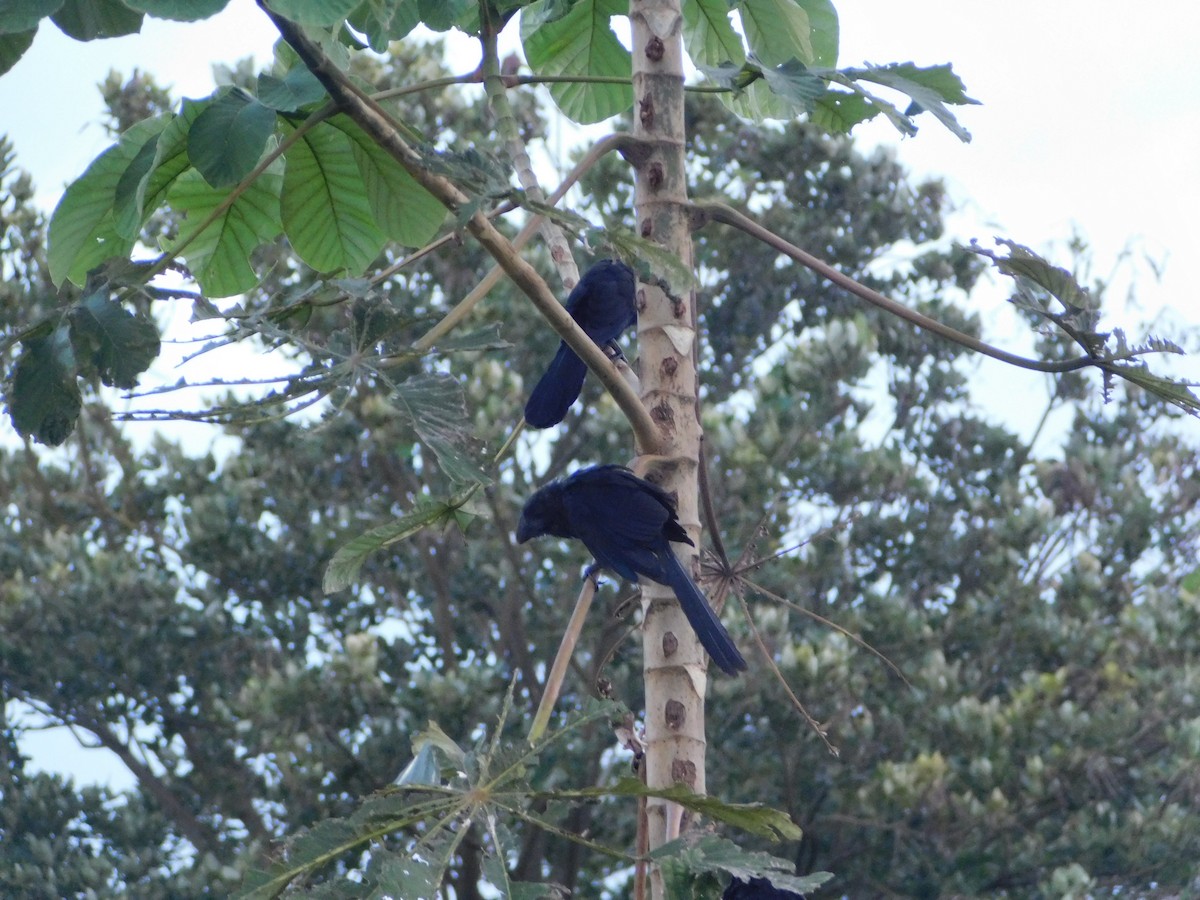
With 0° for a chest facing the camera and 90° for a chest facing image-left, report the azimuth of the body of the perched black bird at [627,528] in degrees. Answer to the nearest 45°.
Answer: approximately 90°
